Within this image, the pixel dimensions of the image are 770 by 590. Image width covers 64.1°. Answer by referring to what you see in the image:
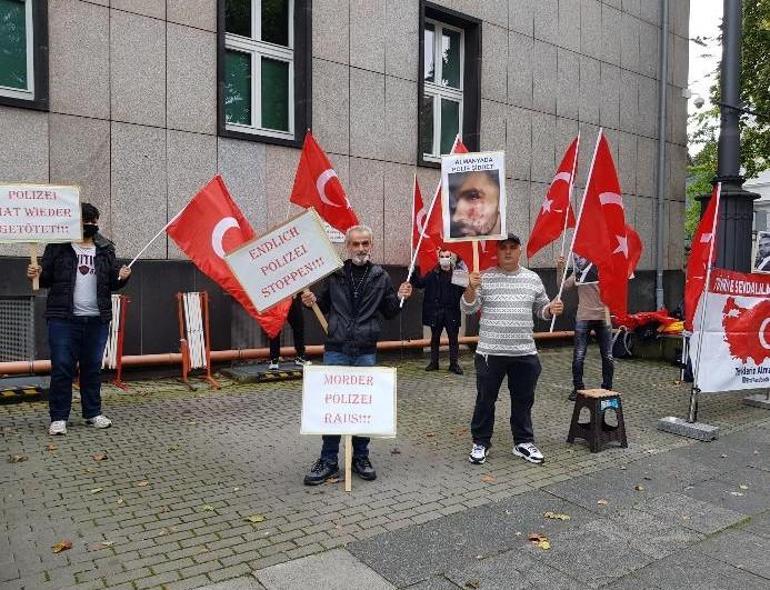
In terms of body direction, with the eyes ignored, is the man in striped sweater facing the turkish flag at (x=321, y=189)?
no

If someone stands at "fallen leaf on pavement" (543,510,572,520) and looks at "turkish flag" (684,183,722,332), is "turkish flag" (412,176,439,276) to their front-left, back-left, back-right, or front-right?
front-left

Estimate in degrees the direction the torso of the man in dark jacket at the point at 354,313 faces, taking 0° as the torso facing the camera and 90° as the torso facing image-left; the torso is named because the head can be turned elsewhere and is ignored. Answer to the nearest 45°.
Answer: approximately 0°

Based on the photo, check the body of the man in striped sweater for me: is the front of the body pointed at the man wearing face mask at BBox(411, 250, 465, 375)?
no

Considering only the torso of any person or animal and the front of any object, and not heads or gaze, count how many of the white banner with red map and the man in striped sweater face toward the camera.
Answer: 2

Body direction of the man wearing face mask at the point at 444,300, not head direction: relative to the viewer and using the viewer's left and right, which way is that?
facing the viewer

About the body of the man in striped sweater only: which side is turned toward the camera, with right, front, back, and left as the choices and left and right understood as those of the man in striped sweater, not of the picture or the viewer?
front

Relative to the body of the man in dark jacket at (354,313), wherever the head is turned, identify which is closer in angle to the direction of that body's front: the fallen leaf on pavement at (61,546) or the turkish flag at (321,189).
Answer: the fallen leaf on pavement

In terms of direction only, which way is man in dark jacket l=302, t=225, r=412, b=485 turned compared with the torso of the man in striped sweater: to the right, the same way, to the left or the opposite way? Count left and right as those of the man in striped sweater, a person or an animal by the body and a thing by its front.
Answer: the same way

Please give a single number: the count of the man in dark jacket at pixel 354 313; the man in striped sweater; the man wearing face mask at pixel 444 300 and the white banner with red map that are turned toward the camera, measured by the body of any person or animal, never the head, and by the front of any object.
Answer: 4

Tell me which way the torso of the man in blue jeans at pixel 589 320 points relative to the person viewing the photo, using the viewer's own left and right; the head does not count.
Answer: facing the viewer and to the left of the viewer

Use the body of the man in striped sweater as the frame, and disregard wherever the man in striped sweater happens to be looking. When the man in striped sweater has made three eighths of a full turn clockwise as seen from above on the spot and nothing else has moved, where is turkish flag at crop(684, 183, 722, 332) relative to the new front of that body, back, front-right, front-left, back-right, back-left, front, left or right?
right

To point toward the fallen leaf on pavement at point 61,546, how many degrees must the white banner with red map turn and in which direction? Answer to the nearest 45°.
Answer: approximately 45° to its right

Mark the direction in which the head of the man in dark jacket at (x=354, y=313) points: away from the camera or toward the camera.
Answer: toward the camera

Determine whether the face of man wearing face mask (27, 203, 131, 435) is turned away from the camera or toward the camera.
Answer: toward the camera

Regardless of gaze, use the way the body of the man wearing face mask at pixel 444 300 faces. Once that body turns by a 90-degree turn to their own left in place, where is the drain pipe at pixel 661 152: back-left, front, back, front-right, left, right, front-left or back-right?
front-left

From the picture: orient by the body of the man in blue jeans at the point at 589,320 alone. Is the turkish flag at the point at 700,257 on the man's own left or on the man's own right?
on the man's own left
